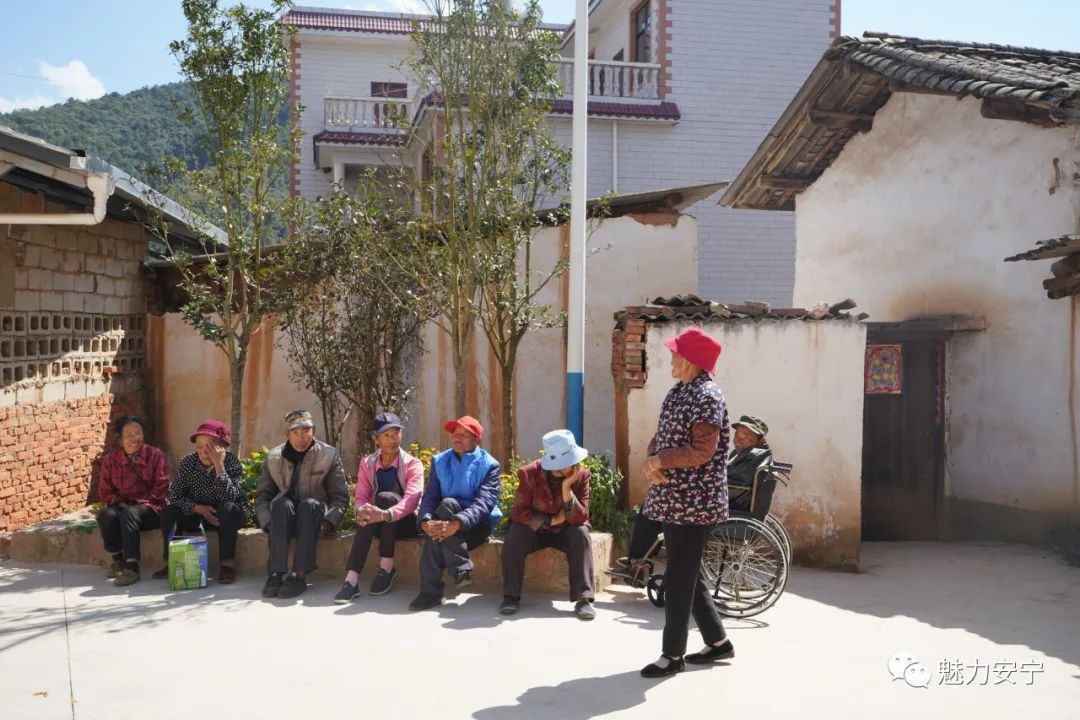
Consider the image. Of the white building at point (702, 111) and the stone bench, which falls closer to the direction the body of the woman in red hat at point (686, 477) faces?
the stone bench

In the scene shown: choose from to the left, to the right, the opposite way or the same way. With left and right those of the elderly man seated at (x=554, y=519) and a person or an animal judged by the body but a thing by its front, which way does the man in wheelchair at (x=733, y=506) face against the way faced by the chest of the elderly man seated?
to the right

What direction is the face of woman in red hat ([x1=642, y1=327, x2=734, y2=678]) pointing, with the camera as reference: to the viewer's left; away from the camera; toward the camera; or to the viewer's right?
to the viewer's left

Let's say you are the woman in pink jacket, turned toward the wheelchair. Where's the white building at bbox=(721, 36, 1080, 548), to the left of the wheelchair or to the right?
left

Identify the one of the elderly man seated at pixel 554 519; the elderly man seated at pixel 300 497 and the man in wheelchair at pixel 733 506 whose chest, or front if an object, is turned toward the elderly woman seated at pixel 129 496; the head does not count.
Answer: the man in wheelchair

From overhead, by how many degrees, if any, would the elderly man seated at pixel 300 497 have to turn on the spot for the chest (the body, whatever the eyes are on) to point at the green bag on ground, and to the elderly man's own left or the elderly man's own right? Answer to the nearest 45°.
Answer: approximately 90° to the elderly man's own right

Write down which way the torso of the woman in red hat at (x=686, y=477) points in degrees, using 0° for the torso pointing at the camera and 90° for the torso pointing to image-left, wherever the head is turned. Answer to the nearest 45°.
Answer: approximately 90°

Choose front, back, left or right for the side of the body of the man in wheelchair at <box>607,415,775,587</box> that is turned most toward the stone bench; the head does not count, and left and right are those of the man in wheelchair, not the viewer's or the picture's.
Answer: front

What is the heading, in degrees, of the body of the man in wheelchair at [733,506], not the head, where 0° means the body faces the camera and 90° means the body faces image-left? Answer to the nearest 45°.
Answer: approximately 90°

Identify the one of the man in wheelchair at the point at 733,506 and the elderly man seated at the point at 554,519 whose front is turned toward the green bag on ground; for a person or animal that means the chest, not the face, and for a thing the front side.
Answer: the man in wheelchair

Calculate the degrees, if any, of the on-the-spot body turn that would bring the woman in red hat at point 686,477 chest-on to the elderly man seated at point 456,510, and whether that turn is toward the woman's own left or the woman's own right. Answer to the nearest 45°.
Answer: approximately 45° to the woman's own right

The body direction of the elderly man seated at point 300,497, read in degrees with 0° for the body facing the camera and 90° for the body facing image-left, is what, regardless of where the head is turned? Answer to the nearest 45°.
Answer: approximately 0°
